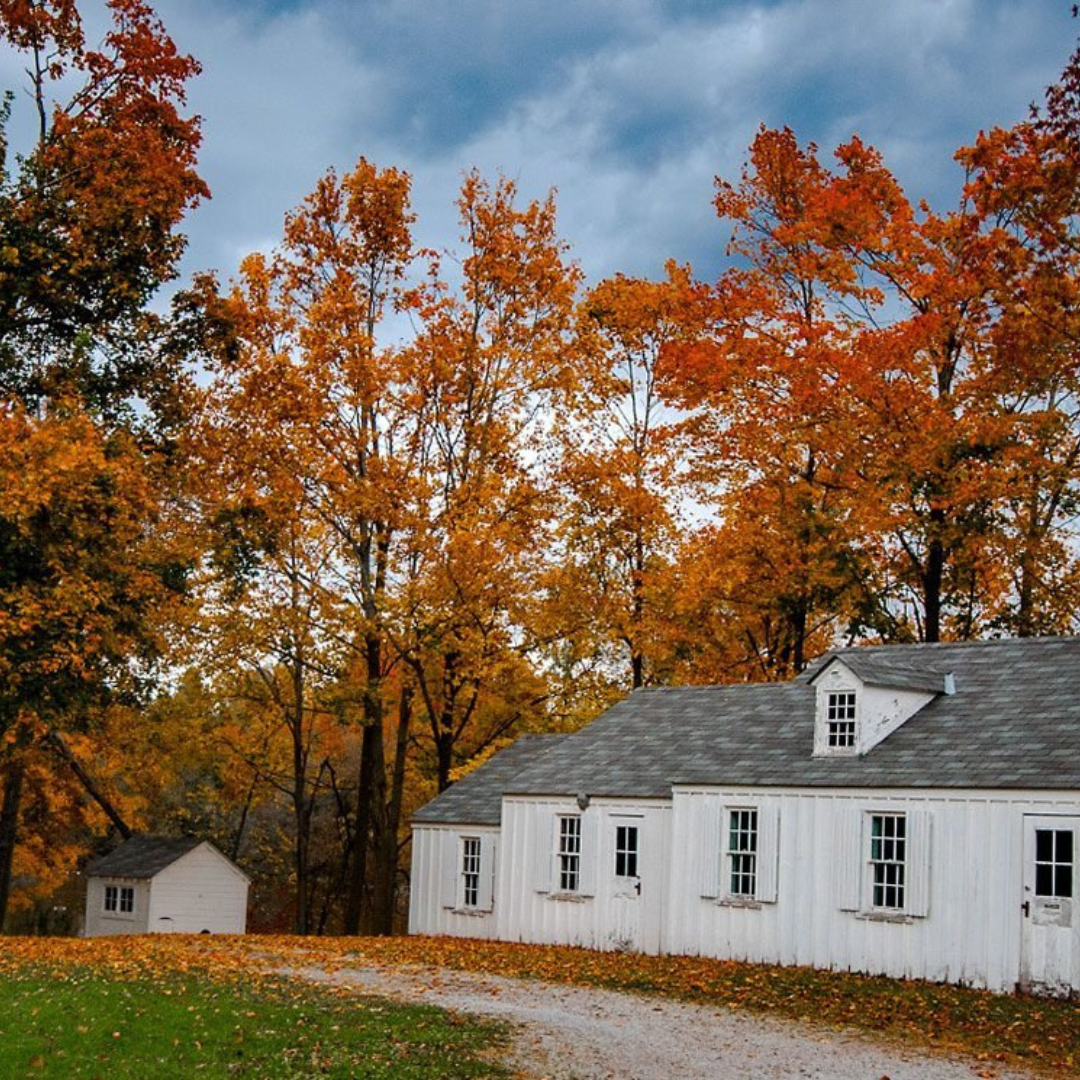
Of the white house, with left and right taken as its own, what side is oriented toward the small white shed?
right

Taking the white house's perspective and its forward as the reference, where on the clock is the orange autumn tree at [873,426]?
The orange autumn tree is roughly at 5 o'clock from the white house.

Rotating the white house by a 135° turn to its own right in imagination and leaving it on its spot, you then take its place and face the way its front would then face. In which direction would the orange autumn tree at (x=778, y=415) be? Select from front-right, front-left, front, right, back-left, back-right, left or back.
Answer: front

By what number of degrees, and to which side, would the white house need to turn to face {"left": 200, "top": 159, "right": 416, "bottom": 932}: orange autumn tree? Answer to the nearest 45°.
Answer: approximately 90° to its right

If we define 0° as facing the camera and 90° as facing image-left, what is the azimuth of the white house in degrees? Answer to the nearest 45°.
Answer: approximately 45°
